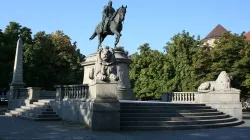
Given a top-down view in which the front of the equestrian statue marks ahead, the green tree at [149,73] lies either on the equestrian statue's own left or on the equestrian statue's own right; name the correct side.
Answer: on the equestrian statue's own left

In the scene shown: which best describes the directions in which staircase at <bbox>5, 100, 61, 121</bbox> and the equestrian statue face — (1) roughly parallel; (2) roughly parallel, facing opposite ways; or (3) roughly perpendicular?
roughly perpendicular

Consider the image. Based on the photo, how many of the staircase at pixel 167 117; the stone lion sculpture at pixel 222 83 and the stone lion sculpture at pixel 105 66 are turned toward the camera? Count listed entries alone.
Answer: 2

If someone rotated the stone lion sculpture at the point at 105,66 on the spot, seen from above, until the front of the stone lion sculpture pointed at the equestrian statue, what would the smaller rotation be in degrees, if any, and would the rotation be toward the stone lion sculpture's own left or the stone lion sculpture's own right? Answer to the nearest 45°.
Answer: approximately 180°

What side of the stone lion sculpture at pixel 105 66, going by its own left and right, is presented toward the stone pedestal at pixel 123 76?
back

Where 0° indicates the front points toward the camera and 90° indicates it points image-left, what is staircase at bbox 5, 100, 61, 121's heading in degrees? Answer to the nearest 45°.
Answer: approximately 45°

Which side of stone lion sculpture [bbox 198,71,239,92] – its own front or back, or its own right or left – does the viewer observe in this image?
right

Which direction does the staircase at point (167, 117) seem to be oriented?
toward the camera

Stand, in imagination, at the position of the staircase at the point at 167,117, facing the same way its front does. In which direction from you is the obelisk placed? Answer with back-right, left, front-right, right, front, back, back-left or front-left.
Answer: back-right

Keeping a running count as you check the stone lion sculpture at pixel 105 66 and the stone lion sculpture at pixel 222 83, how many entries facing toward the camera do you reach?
1

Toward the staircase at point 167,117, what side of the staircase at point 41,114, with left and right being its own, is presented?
left
